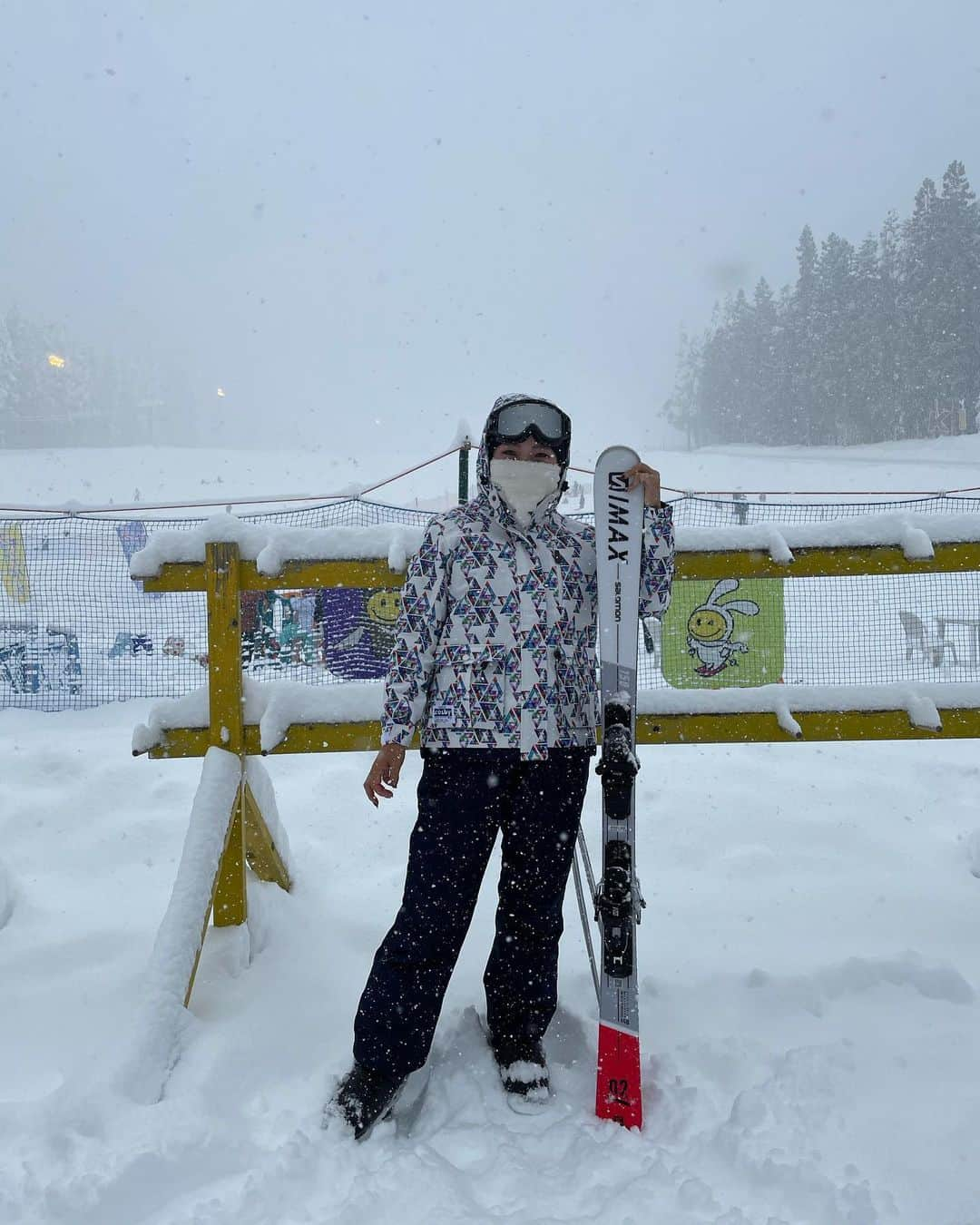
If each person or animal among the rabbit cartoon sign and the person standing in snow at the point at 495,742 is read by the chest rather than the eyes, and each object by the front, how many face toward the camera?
2

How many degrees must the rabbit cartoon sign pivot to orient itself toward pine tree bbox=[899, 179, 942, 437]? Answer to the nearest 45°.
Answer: approximately 180°

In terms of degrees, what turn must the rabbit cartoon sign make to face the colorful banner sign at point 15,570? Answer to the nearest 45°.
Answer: approximately 90° to its right

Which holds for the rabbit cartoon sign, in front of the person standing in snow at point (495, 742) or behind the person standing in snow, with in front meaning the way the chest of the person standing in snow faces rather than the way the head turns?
behind

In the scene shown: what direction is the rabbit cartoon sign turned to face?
toward the camera

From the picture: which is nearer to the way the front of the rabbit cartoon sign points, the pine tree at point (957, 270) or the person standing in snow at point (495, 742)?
the person standing in snow

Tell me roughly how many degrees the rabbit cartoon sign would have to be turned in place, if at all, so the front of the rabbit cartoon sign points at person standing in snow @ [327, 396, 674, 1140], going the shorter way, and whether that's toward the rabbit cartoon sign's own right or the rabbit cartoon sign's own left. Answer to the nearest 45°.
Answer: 0° — it already faces them

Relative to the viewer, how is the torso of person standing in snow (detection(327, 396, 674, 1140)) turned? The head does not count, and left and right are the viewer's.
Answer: facing the viewer

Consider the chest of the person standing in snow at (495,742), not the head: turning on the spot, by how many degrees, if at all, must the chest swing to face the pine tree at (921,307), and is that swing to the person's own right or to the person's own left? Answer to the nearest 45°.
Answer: approximately 135° to the person's own left

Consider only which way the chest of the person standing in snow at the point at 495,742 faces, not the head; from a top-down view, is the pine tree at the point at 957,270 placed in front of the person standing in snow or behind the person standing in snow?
behind
